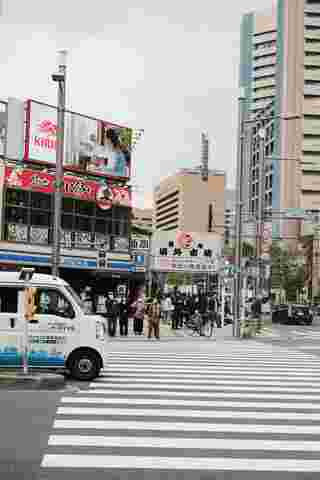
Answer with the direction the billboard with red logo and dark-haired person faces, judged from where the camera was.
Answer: facing the viewer and to the right of the viewer

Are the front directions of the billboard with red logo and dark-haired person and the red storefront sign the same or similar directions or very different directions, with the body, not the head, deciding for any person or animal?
same or similar directions

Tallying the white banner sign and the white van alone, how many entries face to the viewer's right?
1

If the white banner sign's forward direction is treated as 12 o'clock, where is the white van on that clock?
The white van is roughly at 12 o'clock from the white banner sign.

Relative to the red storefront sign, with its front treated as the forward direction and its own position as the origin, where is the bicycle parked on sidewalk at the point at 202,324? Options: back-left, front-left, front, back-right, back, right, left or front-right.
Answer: front

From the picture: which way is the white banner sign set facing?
toward the camera

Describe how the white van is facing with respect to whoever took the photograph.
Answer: facing to the right of the viewer

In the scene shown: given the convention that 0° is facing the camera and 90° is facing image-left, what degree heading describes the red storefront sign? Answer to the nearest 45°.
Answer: approximately 315°

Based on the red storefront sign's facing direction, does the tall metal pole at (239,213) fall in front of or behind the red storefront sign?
in front

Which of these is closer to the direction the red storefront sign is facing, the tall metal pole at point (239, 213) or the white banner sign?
the tall metal pole

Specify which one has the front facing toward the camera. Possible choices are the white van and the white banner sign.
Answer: the white banner sign
